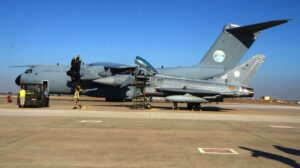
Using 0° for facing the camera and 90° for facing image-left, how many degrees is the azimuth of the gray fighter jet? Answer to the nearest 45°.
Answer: approximately 90°

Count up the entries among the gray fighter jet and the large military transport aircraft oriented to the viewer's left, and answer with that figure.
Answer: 2

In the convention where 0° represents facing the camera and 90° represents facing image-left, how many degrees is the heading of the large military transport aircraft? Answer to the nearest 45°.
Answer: approximately 90°

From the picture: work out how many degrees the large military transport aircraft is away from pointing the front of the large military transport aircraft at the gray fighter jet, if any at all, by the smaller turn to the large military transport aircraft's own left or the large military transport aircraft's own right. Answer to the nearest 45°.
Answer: approximately 135° to the large military transport aircraft's own left
